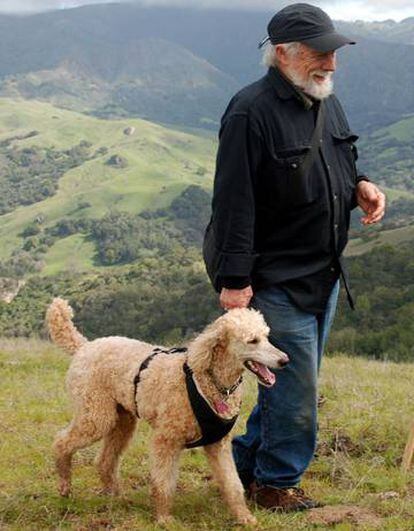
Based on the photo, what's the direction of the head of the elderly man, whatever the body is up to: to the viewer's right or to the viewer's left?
to the viewer's right

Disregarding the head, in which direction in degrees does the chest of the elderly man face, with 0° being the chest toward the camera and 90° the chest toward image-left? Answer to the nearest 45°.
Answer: approximately 315°

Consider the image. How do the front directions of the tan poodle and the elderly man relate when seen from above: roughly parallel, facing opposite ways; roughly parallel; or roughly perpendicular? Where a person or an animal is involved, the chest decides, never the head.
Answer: roughly parallel

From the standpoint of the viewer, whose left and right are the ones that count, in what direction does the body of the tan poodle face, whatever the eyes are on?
facing the viewer and to the right of the viewer

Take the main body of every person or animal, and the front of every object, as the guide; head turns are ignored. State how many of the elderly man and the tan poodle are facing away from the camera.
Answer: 0
